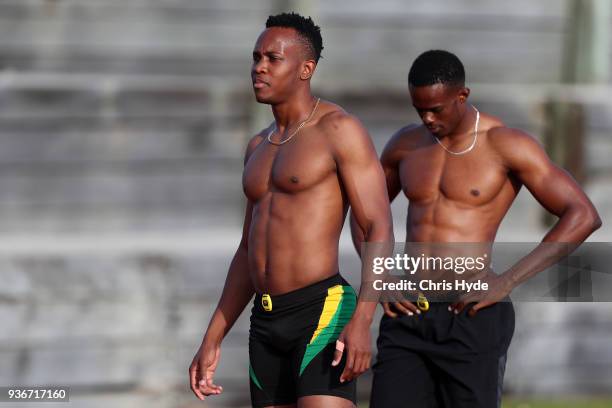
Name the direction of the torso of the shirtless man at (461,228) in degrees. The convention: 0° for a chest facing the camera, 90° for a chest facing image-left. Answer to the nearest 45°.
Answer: approximately 45°

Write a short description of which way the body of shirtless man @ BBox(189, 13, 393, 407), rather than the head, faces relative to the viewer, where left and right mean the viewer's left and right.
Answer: facing the viewer and to the left of the viewer

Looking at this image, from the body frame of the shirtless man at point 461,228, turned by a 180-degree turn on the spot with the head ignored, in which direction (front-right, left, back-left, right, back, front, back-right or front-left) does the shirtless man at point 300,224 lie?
back

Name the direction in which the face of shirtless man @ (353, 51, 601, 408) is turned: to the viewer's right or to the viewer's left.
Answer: to the viewer's left
